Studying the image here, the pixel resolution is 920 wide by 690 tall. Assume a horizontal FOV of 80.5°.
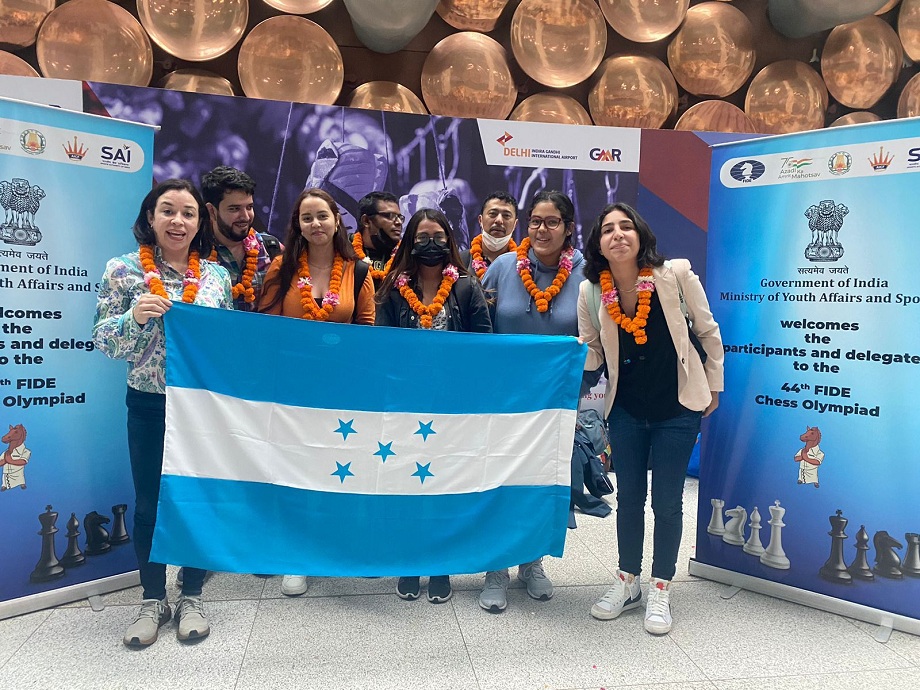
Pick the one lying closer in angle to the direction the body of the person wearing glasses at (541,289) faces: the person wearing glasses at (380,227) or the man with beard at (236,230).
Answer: the man with beard

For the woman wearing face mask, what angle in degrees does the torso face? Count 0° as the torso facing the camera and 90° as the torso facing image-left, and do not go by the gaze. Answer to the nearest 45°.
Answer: approximately 0°

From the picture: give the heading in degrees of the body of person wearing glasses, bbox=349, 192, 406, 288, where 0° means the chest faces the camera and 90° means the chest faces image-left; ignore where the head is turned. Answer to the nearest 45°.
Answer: approximately 315°

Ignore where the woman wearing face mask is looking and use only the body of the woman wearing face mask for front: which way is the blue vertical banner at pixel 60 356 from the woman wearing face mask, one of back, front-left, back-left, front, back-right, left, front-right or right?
right

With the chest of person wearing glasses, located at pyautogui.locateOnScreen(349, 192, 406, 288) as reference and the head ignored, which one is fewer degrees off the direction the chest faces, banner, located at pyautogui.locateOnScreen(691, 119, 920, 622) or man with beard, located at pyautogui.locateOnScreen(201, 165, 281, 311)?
the banner

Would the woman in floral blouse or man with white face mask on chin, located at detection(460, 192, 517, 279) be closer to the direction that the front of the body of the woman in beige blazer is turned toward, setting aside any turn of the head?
the woman in floral blouse

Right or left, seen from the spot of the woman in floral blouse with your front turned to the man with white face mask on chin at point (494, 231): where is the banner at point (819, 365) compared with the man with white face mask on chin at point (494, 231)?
right

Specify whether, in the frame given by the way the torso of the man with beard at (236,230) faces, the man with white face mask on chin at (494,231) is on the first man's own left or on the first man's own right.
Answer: on the first man's own left

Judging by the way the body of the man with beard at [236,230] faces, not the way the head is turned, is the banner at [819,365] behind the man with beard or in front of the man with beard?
in front

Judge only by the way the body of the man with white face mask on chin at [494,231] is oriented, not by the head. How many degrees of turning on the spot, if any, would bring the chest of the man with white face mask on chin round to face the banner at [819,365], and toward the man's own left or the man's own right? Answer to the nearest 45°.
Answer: approximately 45° to the man's own left

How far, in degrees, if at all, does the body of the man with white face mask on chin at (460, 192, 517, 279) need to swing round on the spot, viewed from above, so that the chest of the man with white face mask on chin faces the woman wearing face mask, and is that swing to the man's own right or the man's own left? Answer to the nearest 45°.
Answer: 0° — they already face them
